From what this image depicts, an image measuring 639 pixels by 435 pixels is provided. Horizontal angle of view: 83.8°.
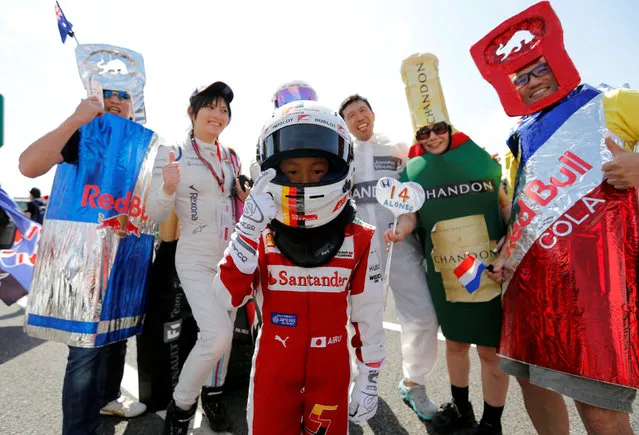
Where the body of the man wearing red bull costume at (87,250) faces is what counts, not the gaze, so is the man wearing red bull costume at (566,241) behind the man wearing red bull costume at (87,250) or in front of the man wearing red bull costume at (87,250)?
in front

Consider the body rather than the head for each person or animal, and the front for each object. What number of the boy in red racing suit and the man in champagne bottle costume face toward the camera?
2

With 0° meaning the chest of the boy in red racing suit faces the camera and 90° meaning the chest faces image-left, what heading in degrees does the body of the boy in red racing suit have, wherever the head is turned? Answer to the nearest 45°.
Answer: approximately 0°

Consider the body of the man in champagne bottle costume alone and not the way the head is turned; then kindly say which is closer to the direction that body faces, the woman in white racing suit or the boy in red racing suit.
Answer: the boy in red racing suit

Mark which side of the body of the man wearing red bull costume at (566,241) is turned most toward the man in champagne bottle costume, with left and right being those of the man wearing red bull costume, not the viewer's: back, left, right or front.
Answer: right

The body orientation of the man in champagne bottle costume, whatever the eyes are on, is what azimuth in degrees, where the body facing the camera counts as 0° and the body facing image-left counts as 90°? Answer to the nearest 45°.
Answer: approximately 0°
